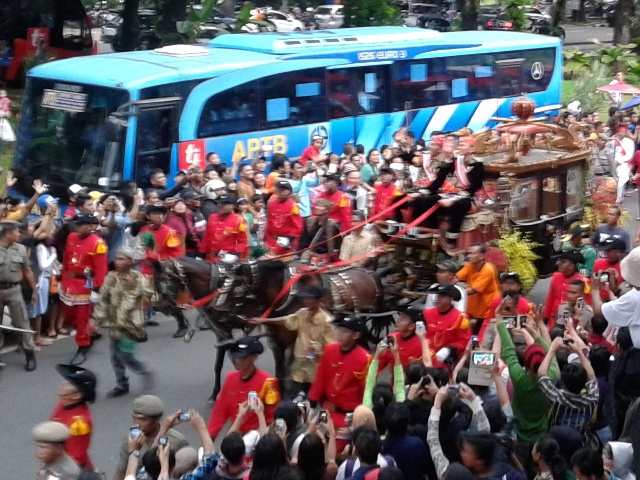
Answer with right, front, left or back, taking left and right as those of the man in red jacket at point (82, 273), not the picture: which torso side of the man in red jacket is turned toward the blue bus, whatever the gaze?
back

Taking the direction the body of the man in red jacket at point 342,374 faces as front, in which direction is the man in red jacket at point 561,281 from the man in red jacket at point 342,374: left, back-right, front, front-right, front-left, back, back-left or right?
back

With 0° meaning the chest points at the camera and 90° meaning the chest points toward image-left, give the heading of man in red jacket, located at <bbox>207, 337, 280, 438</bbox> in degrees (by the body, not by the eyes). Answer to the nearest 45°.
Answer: approximately 45°

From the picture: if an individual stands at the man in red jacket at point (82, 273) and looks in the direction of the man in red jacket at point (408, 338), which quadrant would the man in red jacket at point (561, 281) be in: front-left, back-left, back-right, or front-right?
front-left

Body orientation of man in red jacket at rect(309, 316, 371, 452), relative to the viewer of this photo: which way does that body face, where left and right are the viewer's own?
facing the viewer and to the left of the viewer

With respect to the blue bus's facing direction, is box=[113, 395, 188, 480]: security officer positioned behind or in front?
in front

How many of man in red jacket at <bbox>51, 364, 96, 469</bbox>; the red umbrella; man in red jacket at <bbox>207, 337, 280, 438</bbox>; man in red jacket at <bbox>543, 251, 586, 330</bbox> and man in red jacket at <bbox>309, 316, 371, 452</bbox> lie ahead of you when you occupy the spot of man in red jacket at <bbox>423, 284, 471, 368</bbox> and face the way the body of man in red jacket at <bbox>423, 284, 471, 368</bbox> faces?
3

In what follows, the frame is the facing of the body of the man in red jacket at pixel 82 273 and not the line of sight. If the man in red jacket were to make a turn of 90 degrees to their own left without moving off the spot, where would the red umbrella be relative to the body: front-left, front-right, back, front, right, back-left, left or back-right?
left

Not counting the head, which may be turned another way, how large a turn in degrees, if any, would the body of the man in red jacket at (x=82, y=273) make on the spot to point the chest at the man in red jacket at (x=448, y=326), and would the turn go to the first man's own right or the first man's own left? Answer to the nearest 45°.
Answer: approximately 90° to the first man's own left

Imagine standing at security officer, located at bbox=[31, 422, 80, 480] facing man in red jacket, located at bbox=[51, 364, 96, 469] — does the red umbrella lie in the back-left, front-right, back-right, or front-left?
front-right

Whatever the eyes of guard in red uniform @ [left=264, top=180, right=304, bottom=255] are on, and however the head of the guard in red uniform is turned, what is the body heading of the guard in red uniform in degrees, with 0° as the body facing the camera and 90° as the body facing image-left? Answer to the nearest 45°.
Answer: approximately 45°

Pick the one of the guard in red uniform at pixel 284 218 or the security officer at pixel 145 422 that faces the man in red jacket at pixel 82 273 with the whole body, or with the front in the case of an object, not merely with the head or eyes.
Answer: the guard in red uniform
